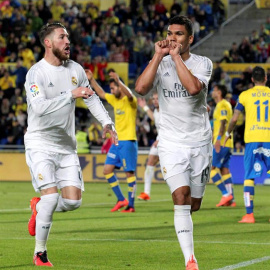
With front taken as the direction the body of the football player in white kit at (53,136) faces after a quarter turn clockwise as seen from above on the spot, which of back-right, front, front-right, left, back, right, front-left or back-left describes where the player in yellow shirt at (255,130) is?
back

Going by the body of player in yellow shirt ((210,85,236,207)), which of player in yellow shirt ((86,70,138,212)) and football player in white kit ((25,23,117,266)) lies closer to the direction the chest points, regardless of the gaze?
the player in yellow shirt

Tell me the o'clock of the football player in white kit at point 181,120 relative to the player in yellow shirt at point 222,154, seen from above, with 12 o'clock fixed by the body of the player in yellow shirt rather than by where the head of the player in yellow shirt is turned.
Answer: The football player in white kit is roughly at 9 o'clock from the player in yellow shirt.

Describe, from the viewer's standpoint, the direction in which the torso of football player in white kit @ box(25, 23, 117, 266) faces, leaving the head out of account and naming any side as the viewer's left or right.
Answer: facing the viewer and to the right of the viewer

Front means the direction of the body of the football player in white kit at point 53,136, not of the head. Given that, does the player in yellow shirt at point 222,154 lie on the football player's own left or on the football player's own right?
on the football player's own left

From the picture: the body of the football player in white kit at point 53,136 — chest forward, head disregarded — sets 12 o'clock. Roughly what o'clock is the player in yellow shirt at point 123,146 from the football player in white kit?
The player in yellow shirt is roughly at 8 o'clock from the football player in white kit.

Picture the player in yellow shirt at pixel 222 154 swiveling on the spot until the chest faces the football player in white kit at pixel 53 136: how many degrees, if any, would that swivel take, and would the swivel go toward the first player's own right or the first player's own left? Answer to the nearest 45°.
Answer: approximately 90° to the first player's own left

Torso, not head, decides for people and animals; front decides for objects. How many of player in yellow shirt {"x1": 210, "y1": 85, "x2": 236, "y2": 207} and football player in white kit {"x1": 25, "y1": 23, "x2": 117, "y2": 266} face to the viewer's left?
1
